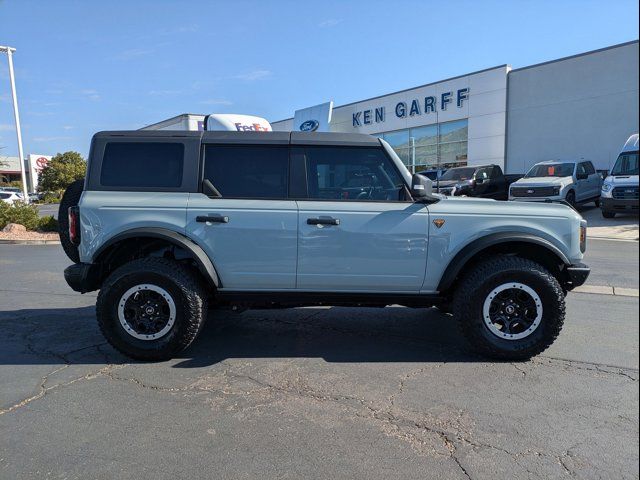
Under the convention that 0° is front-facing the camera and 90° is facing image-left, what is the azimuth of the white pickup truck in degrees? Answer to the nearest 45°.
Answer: approximately 45°

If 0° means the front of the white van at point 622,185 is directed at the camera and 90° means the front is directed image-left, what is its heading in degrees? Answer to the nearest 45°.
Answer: approximately 45°

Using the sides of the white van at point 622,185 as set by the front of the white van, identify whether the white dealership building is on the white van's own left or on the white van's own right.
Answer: on the white van's own right

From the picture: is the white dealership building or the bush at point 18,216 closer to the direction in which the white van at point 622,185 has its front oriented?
the bush

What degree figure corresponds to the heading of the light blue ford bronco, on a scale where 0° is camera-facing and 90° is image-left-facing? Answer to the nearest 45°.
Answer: approximately 270°

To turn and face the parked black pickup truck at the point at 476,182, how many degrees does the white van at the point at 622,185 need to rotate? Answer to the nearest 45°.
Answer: approximately 45° to its right

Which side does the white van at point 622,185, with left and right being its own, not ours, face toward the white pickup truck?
right
